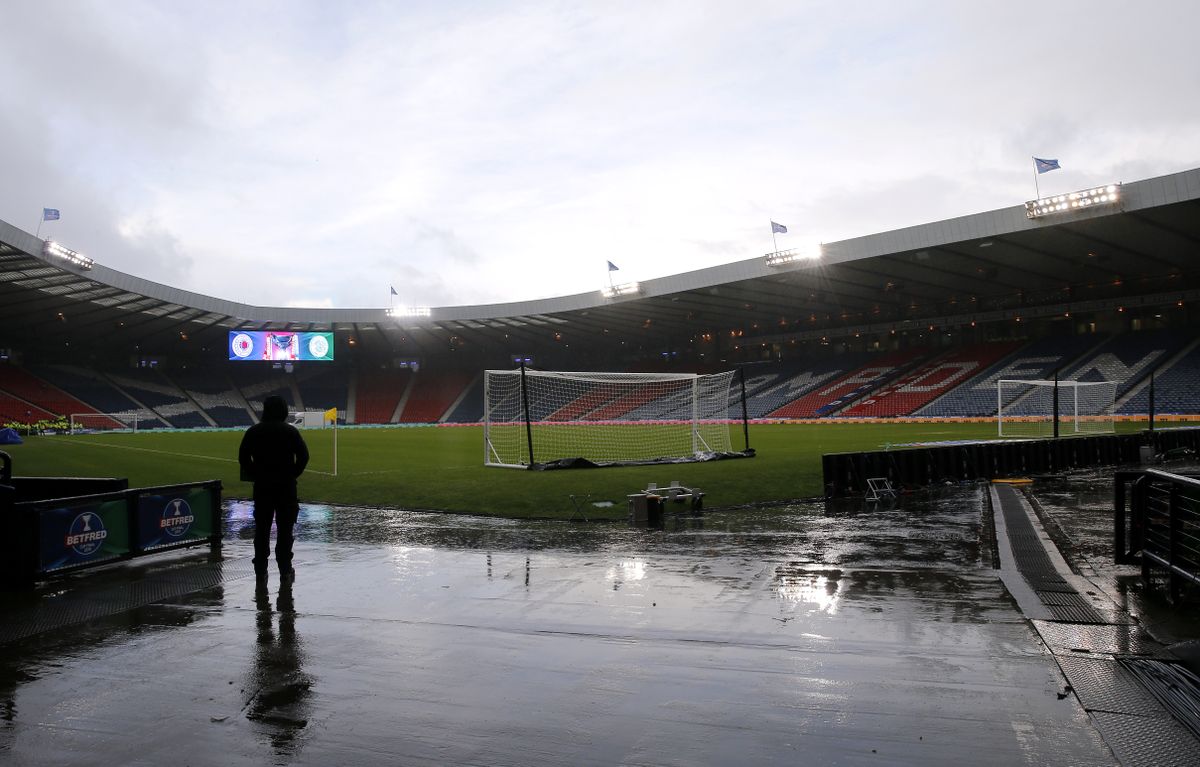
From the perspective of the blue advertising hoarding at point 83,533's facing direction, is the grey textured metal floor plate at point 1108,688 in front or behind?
in front

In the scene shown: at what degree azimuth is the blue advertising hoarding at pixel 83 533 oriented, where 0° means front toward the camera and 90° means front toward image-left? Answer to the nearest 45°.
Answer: approximately 315°

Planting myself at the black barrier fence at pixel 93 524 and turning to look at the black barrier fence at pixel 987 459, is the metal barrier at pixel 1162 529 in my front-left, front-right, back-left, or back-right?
front-right

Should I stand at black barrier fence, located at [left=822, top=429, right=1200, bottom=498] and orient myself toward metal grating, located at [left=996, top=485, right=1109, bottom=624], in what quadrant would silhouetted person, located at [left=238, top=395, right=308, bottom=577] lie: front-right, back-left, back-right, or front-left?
front-right

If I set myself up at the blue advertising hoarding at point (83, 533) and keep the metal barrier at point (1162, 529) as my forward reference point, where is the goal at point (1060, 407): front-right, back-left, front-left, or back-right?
front-left

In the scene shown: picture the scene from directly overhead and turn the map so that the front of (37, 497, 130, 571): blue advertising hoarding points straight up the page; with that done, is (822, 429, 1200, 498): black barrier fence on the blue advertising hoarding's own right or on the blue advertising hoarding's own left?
on the blue advertising hoarding's own left

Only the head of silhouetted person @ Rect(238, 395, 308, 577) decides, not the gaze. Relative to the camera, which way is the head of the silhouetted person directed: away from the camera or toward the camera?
away from the camera
